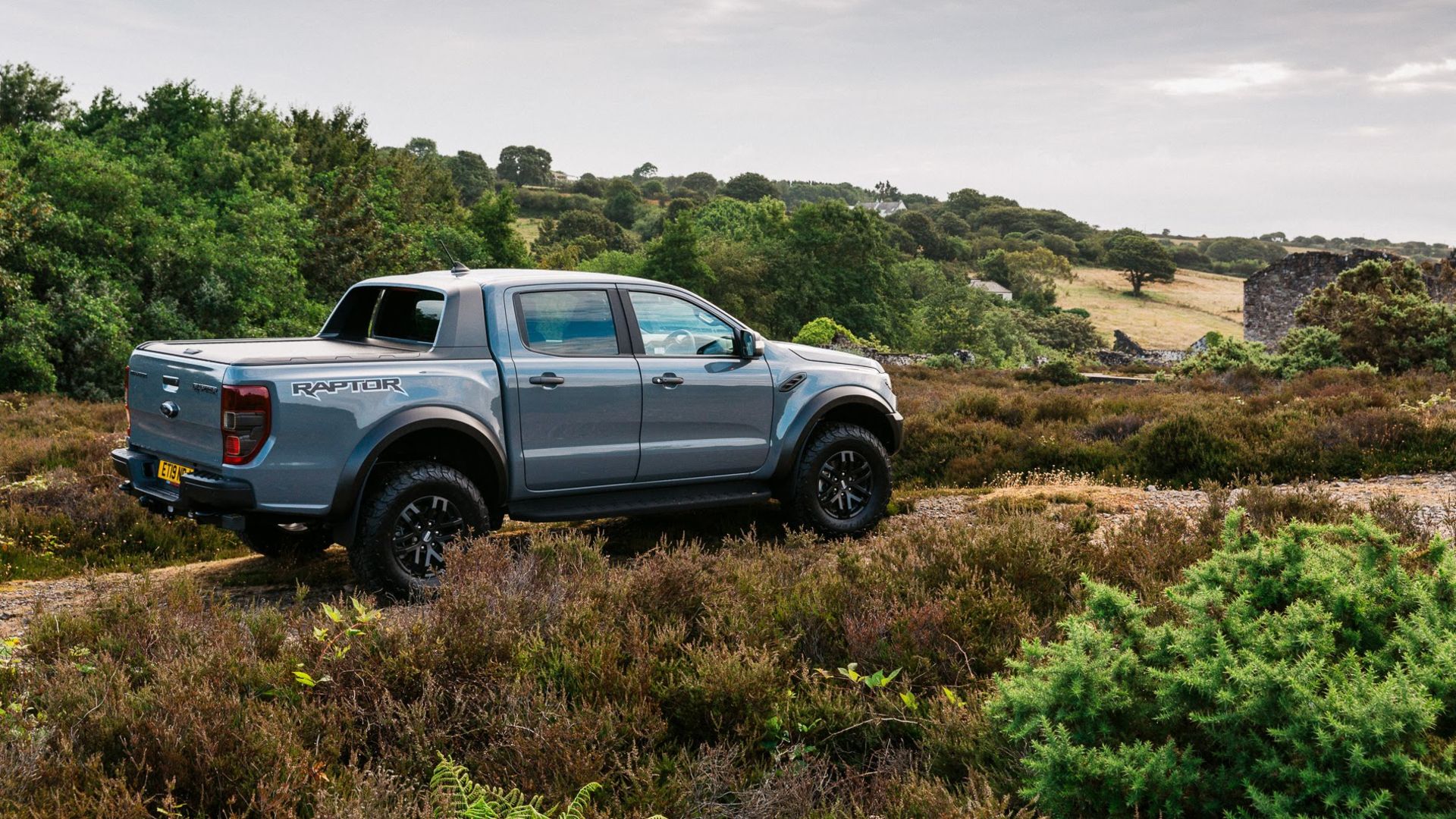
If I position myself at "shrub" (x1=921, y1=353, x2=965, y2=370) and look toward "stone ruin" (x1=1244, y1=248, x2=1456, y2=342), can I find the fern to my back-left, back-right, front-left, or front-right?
back-right

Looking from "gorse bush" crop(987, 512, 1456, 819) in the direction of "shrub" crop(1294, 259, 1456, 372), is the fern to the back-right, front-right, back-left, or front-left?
back-left

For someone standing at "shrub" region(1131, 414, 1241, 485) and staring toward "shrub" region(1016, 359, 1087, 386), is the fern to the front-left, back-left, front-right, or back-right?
back-left

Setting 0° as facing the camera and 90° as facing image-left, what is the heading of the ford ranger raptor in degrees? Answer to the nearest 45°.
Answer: approximately 225°

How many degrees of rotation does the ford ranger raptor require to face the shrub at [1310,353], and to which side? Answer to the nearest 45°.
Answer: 0° — it already faces it
